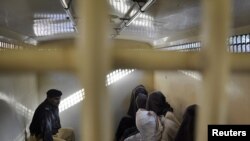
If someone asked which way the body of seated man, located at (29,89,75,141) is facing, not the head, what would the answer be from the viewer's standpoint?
to the viewer's right
